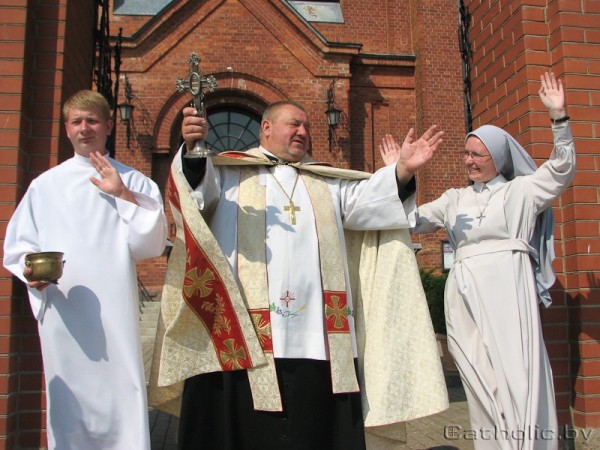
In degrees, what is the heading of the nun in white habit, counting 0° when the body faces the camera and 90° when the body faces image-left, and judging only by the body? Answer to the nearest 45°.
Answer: approximately 45°

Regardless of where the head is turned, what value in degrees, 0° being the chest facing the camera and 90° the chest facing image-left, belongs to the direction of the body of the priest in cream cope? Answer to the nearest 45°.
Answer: approximately 0°

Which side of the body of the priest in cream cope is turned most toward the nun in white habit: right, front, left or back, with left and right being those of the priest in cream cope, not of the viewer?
left

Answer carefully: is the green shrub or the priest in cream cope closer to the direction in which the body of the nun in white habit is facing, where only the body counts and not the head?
the priest in cream cope

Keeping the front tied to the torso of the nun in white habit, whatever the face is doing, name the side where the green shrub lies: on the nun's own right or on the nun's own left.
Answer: on the nun's own right
